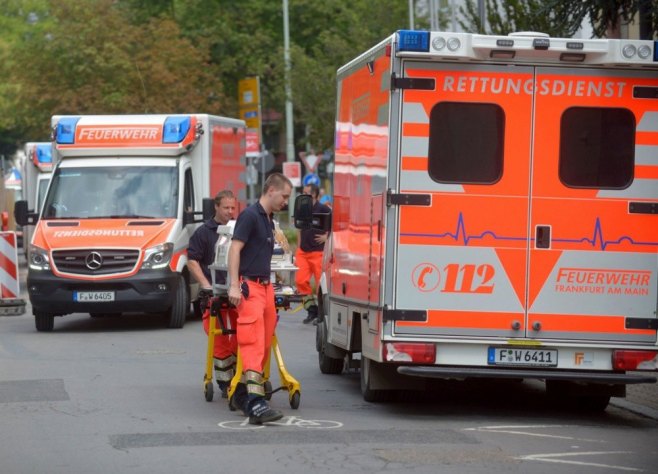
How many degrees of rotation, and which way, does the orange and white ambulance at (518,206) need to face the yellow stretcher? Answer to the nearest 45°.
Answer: approximately 90° to its left

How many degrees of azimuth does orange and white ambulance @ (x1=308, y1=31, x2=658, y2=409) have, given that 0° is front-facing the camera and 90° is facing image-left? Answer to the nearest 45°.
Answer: approximately 180°

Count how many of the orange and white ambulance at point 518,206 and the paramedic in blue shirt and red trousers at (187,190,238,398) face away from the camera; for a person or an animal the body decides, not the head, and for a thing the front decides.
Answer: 1

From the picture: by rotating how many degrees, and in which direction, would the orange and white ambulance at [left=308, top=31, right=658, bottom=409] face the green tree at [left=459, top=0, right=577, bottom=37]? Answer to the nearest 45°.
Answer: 0° — it already faces it

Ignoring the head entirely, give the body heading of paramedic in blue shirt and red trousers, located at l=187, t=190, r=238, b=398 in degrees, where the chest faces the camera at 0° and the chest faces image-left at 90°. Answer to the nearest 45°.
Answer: approximately 315°

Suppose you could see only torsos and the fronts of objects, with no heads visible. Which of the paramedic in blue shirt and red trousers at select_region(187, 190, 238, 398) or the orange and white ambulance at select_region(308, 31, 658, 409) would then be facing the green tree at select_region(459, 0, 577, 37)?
the orange and white ambulance

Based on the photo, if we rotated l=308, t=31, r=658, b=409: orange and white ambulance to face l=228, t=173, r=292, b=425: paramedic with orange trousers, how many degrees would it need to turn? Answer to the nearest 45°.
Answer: approximately 90° to its left

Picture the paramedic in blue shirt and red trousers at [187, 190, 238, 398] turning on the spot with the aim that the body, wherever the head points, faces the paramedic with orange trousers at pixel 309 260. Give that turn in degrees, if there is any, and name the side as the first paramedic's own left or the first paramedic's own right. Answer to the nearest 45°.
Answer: approximately 135° to the first paramedic's own left

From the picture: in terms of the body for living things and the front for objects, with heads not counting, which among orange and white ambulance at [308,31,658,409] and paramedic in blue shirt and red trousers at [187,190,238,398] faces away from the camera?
the orange and white ambulance
